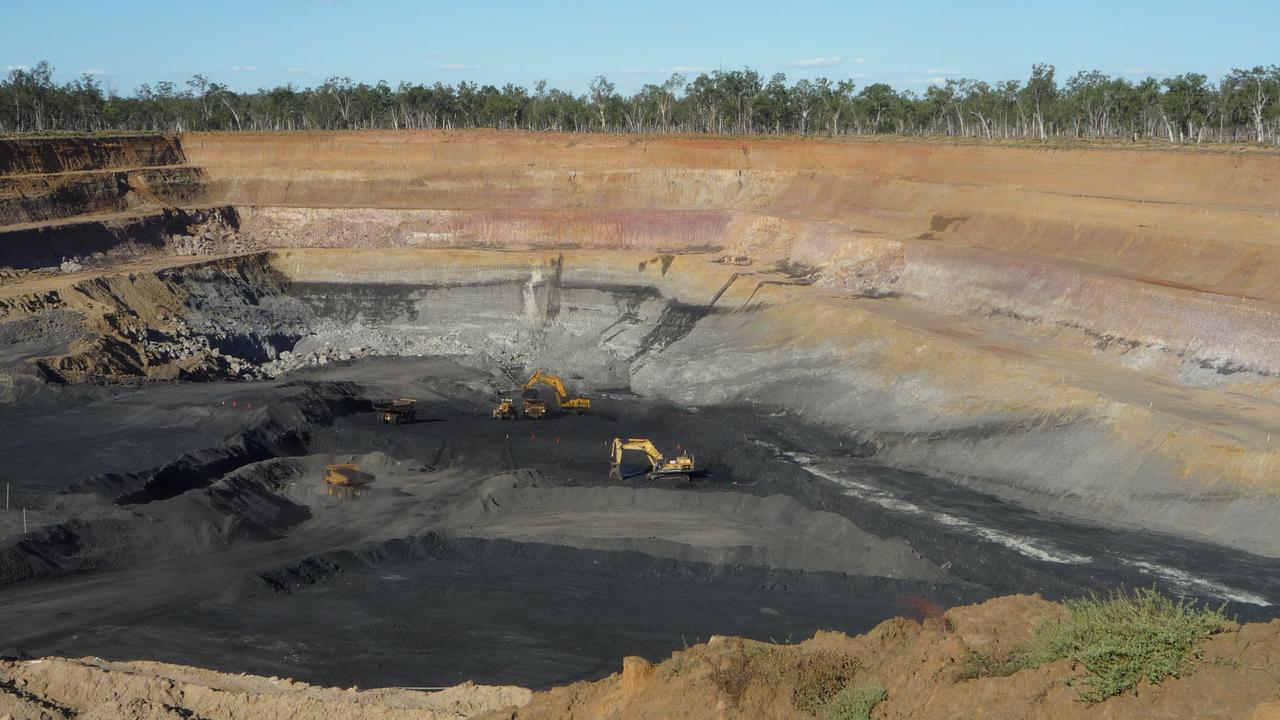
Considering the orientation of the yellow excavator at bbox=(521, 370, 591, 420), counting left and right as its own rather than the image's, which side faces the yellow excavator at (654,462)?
left

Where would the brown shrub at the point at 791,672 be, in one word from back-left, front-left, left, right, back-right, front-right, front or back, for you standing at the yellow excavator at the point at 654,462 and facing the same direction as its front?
left

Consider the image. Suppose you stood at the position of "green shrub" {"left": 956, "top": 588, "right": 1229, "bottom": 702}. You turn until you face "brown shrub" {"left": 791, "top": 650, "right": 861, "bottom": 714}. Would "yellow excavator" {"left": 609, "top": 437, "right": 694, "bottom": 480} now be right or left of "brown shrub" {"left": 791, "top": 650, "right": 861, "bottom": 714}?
right

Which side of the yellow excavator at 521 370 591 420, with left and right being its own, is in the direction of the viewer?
left

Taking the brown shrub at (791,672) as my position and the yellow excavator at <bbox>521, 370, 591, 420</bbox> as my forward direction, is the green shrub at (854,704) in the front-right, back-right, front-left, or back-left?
back-right

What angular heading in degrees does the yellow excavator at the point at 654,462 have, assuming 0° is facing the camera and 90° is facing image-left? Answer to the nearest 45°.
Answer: approximately 90°

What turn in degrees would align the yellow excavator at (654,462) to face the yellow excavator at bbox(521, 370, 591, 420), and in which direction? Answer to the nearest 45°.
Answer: approximately 45° to its right

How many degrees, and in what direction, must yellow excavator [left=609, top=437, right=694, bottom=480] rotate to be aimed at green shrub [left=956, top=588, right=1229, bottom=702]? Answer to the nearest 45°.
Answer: approximately 90° to its left

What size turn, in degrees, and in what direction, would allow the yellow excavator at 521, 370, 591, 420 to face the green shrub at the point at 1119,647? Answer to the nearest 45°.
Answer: approximately 90° to its left

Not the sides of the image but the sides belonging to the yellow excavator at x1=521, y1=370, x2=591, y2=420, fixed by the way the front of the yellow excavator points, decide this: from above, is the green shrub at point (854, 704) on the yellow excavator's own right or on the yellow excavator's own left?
on the yellow excavator's own left

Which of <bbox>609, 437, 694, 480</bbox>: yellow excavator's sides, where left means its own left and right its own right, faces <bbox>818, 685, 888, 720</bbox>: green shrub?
left
